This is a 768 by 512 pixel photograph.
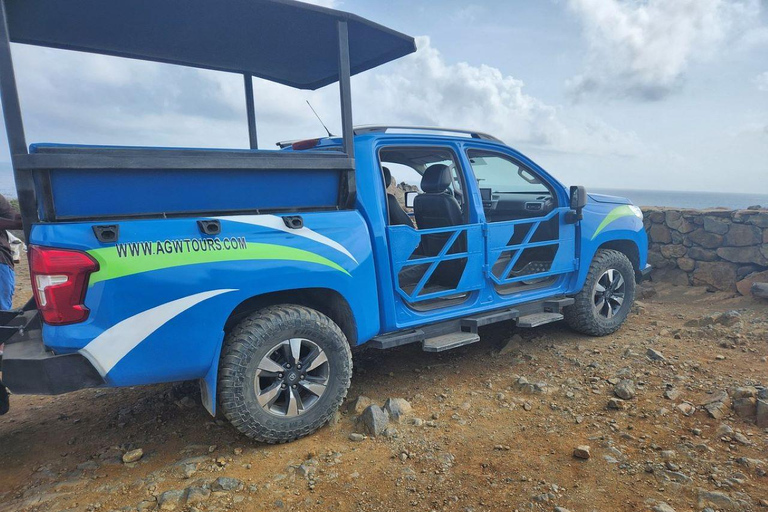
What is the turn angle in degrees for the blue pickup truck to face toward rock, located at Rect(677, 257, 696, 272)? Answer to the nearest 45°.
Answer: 0° — it already faces it

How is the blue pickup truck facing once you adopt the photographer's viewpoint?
facing away from the viewer and to the right of the viewer

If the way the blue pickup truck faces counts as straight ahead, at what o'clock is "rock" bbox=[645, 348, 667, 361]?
The rock is roughly at 1 o'clock from the blue pickup truck.

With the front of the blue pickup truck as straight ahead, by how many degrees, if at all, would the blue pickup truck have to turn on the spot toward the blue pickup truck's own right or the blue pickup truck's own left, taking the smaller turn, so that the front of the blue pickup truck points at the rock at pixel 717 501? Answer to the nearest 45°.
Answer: approximately 90° to the blue pickup truck's own right

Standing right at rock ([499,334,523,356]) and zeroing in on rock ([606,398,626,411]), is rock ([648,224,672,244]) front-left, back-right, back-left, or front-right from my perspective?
back-left

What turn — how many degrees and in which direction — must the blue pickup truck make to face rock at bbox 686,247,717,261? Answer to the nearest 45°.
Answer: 0° — it already faces it

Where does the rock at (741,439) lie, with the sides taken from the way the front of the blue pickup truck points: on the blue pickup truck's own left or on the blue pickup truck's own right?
on the blue pickup truck's own right

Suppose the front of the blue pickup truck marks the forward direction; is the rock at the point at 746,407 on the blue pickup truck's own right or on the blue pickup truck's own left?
on the blue pickup truck's own right

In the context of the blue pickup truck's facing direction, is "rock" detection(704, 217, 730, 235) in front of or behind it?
in front
